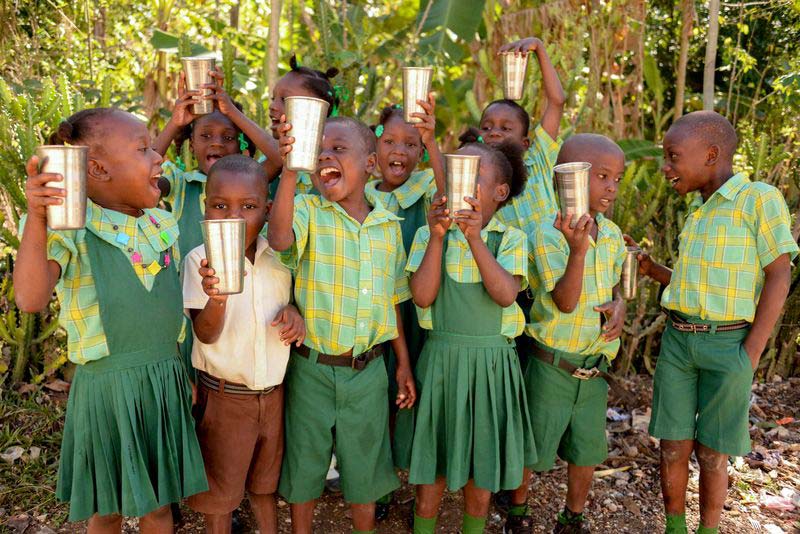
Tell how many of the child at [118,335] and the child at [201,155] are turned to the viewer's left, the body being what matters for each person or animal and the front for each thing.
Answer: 0

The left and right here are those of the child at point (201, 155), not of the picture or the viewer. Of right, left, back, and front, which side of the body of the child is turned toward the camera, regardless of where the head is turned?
front

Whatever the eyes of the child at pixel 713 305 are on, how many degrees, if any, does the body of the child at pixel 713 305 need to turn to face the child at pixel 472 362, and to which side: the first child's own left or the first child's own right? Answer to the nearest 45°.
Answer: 0° — they already face them

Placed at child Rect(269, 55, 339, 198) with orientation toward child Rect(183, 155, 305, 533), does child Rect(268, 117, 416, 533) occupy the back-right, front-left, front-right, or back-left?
front-left

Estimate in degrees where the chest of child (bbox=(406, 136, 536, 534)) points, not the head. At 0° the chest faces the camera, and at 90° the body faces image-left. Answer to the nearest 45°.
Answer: approximately 45°

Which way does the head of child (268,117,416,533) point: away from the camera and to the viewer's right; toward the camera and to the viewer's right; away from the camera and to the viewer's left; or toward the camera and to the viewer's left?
toward the camera and to the viewer's left

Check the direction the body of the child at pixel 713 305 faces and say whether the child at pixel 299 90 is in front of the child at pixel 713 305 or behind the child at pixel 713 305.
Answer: in front

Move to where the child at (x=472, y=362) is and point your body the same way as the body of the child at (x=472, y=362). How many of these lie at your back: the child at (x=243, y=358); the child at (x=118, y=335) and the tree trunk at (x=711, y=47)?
1

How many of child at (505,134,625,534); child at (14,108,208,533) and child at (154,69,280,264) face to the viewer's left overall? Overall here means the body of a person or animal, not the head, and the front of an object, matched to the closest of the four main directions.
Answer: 0

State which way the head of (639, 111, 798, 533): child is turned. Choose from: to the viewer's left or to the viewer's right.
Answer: to the viewer's left

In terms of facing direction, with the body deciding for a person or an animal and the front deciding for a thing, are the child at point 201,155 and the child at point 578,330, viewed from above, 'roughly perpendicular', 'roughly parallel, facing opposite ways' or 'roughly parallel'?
roughly parallel

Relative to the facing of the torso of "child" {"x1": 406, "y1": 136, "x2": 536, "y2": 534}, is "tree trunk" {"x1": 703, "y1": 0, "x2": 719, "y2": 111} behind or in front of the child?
behind

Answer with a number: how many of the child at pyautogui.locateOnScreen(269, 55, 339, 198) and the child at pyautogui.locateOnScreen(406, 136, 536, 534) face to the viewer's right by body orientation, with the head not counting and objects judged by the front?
0

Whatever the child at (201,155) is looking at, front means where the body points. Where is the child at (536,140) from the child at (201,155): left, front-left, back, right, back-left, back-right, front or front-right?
left

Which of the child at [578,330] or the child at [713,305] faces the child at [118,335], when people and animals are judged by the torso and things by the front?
the child at [713,305]

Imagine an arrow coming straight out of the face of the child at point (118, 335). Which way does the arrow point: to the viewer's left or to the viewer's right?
to the viewer's right

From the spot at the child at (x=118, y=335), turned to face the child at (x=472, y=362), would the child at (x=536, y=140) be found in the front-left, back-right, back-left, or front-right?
front-left

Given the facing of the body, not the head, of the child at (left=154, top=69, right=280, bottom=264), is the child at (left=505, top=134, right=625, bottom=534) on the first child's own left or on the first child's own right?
on the first child's own left

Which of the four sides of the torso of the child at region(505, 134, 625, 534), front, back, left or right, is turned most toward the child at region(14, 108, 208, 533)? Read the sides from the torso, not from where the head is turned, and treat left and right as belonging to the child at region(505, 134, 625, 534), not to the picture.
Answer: right
